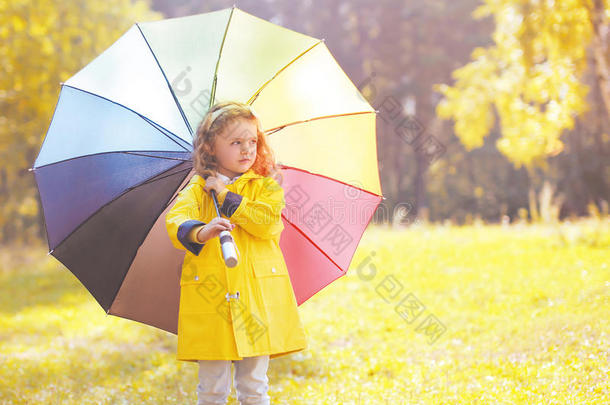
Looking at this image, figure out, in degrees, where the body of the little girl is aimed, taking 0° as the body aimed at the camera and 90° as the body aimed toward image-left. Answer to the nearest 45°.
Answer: approximately 0°

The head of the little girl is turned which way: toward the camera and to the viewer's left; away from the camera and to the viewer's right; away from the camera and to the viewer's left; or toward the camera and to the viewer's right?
toward the camera and to the viewer's right
